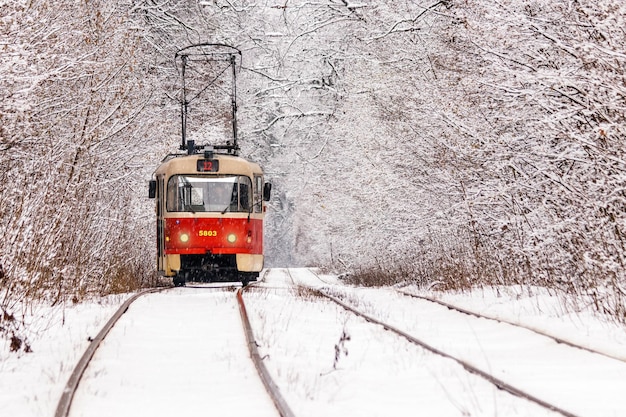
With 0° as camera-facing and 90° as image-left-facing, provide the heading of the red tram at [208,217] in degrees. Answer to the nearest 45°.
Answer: approximately 0°

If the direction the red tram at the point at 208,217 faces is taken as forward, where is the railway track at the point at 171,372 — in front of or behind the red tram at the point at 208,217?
in front

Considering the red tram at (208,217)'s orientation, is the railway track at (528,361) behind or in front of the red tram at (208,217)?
in front
